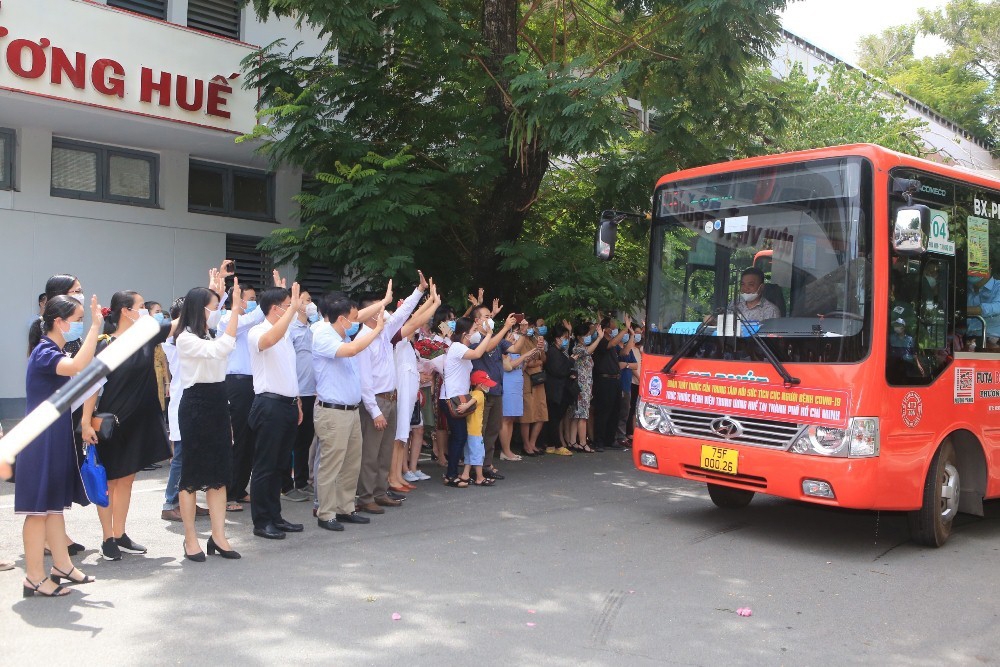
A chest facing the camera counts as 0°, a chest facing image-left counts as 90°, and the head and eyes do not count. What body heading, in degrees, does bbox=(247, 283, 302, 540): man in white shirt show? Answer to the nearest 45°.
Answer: approximately 270°

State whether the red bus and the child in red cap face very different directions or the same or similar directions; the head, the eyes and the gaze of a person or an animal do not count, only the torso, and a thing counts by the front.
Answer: very different directions

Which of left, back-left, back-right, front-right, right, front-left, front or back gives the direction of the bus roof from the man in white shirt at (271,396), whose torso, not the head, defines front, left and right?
front

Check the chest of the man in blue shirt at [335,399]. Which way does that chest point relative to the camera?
to the viewer's right

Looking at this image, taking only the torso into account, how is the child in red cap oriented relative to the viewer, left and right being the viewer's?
facing to the right of the viewer

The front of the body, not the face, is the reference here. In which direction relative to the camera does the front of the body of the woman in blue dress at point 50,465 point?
to the viewer's right

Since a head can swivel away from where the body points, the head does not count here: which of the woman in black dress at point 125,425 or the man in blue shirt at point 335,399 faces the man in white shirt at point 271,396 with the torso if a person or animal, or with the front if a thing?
the woman in black dress

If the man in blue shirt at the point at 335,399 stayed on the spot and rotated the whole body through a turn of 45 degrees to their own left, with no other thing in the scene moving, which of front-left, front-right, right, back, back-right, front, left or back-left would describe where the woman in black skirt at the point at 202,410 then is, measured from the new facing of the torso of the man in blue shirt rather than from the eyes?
back

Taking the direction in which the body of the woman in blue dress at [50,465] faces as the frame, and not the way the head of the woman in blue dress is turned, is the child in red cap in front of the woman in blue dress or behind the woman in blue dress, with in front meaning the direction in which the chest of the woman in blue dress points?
in front

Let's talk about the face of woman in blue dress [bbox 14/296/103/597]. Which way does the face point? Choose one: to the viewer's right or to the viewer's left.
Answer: to the viewer's right

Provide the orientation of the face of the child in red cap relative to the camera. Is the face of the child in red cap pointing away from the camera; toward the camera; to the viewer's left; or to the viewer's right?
to the viewer's right

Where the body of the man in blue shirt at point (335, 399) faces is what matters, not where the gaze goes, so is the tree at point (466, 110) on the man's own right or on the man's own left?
on the man's own left

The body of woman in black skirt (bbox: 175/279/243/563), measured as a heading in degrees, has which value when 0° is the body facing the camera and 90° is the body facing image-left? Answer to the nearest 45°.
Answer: approximately 270°

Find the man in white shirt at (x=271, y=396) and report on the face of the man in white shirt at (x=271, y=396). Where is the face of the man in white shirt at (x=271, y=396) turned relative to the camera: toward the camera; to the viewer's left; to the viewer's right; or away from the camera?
to the viewer's right

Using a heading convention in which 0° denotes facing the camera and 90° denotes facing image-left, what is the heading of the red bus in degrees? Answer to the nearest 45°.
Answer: approximately 45°

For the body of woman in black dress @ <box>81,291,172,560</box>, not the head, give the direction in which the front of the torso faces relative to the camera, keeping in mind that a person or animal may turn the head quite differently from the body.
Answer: to the viewer's right

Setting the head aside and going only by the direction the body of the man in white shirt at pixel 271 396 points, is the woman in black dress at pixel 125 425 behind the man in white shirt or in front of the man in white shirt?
behind
